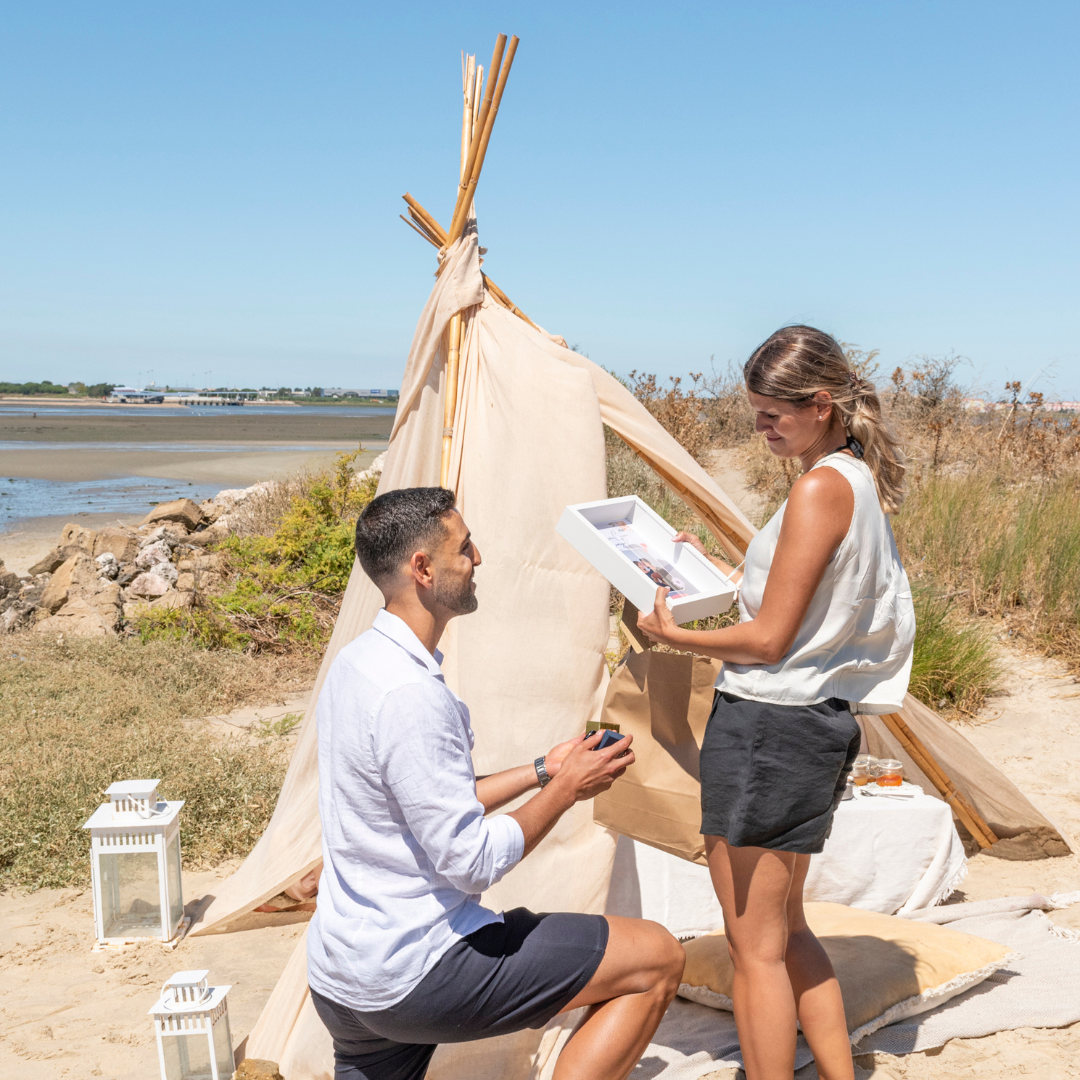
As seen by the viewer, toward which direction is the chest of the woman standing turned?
to the viewer's left

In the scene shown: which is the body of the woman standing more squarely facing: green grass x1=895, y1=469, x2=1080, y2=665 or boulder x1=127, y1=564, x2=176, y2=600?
the boulder

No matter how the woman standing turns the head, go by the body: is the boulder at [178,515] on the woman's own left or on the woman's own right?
on the woman's own right

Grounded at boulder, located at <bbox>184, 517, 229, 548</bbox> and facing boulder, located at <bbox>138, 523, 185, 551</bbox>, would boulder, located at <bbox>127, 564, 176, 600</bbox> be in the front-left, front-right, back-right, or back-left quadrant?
front-left

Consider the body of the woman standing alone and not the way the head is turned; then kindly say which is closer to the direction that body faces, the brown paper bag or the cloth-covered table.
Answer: the brown paper bag

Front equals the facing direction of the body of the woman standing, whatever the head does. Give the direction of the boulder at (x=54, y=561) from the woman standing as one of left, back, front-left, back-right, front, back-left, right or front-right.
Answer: front-right

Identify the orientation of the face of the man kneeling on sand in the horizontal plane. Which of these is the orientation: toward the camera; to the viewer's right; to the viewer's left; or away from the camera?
to the viewer's right

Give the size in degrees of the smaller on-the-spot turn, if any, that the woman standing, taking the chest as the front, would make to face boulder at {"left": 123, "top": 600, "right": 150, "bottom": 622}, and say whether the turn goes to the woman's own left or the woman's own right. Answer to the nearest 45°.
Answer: approximately 45° to the woman's own right

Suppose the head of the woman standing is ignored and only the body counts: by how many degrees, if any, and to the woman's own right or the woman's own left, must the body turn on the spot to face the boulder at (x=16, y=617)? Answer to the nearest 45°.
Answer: approximately 45° to the woman's own right

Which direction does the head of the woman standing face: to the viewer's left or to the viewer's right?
to the viewer's left

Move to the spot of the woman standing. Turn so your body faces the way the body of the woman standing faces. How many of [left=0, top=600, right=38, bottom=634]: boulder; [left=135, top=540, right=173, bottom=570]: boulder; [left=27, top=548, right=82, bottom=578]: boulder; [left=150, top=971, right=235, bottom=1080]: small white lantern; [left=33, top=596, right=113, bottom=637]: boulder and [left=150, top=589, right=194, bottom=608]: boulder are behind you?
0
